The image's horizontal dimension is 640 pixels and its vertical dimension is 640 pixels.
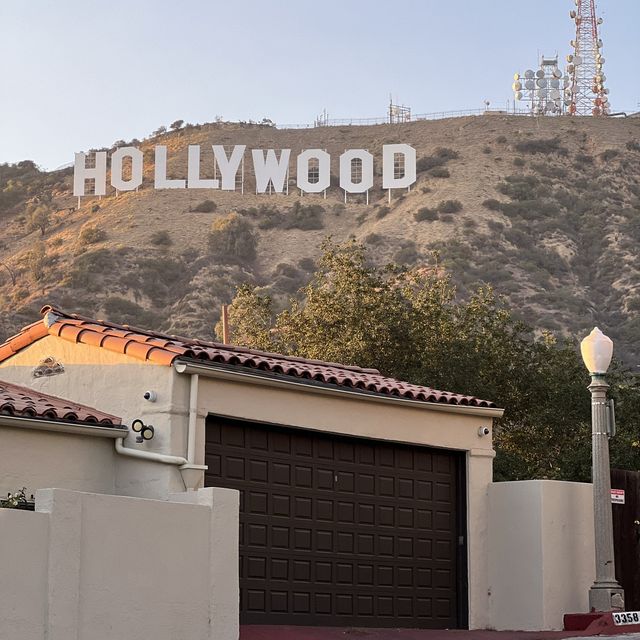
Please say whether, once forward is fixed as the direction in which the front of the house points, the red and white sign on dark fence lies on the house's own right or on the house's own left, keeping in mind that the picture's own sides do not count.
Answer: on the house's own left

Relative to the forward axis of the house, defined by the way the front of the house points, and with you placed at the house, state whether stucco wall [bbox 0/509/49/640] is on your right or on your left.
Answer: on your right

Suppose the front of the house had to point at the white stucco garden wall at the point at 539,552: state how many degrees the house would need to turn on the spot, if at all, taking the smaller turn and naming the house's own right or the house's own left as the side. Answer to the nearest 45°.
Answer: approximately 90° to the house's own left

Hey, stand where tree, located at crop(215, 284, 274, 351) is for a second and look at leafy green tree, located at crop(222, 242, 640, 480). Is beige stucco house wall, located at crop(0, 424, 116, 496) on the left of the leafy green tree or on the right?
right

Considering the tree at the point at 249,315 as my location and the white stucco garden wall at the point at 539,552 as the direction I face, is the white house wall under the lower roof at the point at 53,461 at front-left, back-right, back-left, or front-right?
front-right

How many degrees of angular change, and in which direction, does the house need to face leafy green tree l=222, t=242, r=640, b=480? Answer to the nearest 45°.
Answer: approximately 135° to its left

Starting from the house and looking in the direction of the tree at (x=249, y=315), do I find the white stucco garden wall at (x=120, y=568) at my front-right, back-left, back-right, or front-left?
back-left

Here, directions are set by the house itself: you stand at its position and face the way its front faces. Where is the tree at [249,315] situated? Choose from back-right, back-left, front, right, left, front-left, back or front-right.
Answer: back-left

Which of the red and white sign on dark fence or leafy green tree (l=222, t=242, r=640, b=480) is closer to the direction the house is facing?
the red and white sign on dark fence

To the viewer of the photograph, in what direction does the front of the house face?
facing the viewer and to the right of the viewer

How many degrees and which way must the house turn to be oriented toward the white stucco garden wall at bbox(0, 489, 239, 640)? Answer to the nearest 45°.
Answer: approximately 90° to its right
